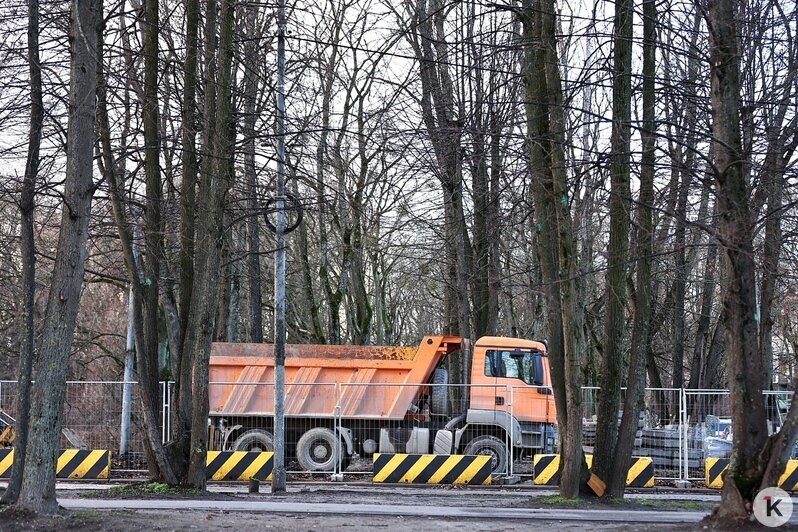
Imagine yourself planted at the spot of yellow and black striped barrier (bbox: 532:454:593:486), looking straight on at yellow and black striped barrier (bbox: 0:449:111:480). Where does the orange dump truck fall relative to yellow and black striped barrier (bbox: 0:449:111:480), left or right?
right

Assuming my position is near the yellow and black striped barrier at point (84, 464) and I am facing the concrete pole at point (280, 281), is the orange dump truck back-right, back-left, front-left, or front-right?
front-left

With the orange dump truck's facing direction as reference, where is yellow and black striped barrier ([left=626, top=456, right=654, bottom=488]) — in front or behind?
in front

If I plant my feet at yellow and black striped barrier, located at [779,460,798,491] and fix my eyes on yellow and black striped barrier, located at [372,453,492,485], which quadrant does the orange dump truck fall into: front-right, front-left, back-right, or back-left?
front-right

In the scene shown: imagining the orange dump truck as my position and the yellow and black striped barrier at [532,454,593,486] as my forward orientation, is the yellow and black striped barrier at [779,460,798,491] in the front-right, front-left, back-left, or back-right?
front-left

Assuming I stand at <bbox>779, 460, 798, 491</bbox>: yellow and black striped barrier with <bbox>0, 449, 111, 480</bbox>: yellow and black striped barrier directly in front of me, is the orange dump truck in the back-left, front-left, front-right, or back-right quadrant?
front-right

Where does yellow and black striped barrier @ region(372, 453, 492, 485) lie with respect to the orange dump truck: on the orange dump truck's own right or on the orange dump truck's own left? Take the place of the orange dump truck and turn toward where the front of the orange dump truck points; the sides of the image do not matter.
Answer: on the orange dump truck's own right

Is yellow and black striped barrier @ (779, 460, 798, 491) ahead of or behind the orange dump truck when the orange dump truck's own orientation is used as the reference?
ahead

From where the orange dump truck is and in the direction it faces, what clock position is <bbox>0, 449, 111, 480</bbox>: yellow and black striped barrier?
The yellow and black striped barrier is roughly at 5 o'clock from the orange dump truck.

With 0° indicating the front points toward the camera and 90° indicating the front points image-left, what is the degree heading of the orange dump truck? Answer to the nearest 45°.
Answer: approximately 270°
